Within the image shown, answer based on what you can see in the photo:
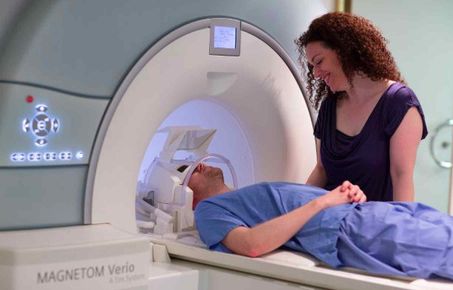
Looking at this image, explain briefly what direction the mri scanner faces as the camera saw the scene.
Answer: facing the viewer and to the right of the viewer

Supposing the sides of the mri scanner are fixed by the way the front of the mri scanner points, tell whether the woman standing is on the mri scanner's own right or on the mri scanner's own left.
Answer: on the mri scanner's own left

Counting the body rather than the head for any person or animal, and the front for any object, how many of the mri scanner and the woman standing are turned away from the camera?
0

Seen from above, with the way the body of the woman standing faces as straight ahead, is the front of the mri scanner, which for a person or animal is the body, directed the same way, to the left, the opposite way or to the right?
to the left

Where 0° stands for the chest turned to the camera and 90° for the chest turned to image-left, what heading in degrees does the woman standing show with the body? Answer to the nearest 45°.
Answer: approximately 45°

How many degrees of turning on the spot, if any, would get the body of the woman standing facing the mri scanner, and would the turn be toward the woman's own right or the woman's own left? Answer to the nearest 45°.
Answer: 0° — they already face it
